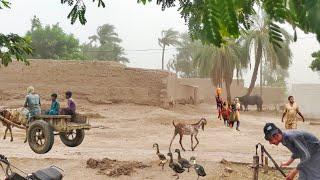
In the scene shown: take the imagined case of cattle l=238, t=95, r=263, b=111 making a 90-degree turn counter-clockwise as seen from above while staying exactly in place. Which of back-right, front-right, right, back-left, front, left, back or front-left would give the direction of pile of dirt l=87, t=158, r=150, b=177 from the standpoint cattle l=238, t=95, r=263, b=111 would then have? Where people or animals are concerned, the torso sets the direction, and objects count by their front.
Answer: front

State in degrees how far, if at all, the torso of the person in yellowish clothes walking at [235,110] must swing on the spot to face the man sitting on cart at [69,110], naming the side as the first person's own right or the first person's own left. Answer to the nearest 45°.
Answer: approximately 45° to the first person's own right

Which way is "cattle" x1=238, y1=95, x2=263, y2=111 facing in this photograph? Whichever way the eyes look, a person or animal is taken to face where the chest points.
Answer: to the viewer's left

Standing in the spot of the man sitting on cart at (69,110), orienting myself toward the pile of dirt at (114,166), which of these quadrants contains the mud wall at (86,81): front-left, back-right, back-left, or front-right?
back-left

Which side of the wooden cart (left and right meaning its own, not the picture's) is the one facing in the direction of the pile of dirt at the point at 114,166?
back

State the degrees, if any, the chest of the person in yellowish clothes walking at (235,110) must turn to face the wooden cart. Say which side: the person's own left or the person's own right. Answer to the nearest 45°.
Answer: approximately 45° to the person's own right

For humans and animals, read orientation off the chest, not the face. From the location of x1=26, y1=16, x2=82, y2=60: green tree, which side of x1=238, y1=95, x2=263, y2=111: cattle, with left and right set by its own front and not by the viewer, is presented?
front

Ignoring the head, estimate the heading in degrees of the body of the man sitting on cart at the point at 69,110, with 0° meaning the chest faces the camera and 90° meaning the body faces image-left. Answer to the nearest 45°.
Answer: approximately 90°

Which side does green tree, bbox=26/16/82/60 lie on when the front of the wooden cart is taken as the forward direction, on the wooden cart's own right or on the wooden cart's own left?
on the wooden cart's own right

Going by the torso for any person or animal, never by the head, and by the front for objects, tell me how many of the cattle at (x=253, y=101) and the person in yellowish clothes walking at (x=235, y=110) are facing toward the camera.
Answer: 1

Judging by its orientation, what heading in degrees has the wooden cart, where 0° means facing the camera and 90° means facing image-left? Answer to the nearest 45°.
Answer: approximately 135°

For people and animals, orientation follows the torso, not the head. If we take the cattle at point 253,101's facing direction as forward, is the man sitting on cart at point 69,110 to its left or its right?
on its left

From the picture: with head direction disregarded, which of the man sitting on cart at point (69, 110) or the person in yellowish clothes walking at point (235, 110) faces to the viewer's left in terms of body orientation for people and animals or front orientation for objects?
the man sitting on cart
